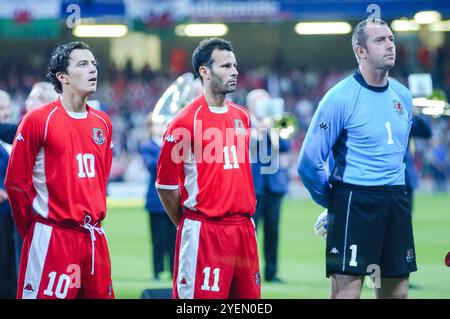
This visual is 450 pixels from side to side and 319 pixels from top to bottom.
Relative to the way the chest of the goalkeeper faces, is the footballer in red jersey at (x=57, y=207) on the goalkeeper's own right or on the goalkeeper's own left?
on the goalkeeper's own right

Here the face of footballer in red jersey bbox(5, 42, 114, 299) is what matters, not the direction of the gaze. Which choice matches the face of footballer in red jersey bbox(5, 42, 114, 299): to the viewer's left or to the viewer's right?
to the viewer's right

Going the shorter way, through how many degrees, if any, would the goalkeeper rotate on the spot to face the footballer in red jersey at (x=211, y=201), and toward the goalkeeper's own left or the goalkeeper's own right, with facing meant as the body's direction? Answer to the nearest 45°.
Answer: approximately 135° to the goalkeeper's own right

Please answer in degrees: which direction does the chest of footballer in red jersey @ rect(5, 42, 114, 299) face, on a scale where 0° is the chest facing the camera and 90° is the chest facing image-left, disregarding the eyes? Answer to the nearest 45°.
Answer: approximately 315°

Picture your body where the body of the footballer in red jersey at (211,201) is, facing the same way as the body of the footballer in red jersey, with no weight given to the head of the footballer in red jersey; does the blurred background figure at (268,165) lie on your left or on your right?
on your left

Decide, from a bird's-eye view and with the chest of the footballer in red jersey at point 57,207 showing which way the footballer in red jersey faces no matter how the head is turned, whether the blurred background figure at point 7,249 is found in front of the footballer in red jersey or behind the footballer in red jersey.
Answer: behind

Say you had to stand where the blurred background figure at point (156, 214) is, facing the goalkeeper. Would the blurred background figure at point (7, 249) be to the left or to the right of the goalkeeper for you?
right

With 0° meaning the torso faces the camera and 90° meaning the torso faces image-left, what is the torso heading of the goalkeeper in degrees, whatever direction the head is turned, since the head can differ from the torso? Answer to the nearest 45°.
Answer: approximately 315°

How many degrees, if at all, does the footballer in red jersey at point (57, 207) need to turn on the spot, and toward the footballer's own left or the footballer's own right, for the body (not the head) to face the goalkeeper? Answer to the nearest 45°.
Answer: approximately 45° to the footballer's own left

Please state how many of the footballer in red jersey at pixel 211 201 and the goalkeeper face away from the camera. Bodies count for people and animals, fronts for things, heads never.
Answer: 0

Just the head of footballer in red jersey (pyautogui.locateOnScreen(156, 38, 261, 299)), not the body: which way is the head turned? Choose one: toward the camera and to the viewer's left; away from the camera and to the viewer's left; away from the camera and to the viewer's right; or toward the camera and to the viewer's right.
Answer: toward the camera and to the viewer's right

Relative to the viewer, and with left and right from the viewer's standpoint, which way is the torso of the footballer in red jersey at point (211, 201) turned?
facing the viewer and to the right of the viewer

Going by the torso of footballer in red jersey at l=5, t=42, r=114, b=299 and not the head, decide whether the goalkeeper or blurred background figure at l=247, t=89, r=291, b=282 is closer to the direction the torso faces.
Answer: the goalkeeper

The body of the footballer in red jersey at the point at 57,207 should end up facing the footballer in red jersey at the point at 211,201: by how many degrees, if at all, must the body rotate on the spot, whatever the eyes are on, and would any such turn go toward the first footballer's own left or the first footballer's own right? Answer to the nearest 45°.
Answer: approximately 45° to the first footballer's own left

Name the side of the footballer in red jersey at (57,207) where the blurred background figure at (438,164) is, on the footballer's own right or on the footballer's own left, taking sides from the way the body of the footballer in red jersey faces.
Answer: on the footballer's own left

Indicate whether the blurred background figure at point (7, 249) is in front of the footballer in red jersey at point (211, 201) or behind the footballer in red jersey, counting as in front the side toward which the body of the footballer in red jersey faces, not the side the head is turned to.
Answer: behind
